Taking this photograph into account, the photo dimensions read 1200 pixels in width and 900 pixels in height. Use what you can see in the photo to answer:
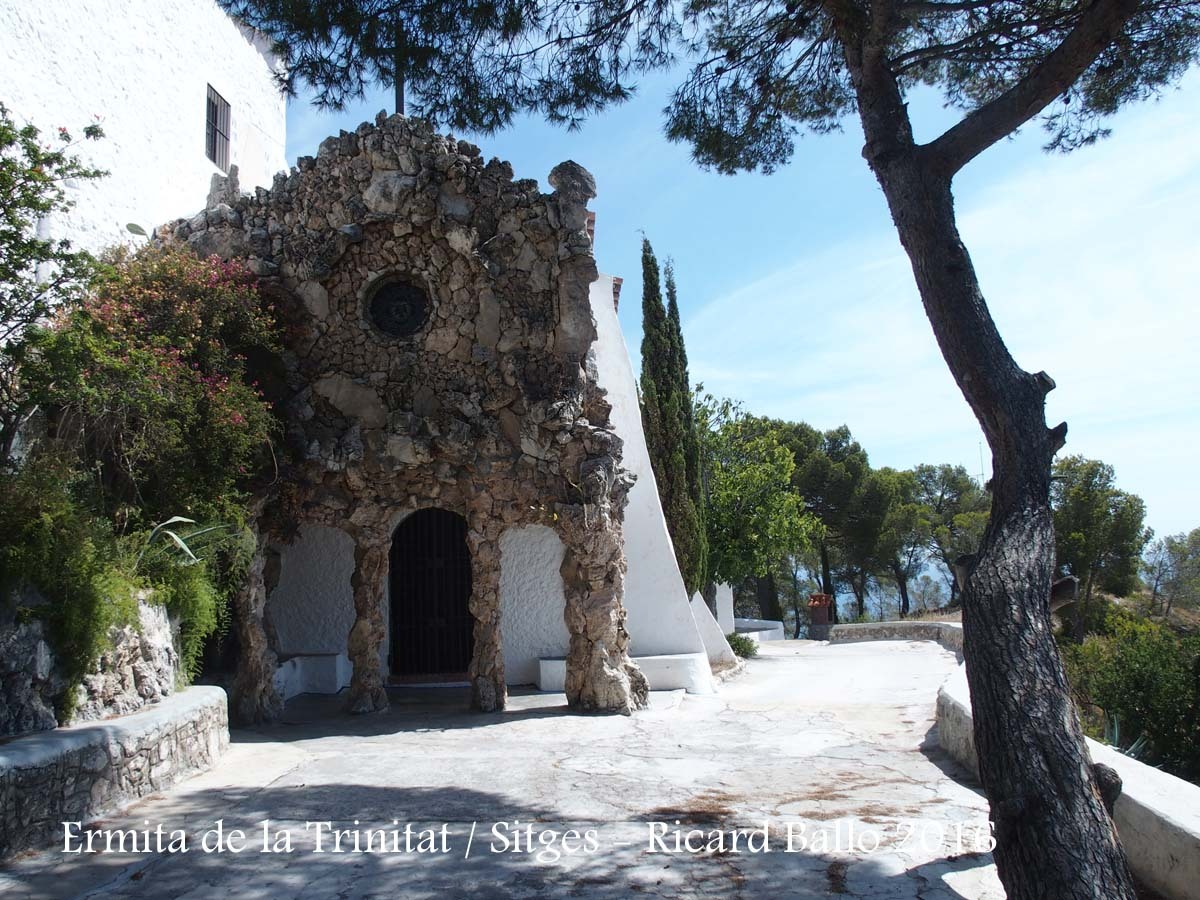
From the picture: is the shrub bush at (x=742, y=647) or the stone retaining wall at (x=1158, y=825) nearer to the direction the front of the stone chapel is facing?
the stone retaining wall

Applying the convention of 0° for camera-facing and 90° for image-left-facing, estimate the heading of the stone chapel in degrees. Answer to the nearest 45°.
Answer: approximately 0°

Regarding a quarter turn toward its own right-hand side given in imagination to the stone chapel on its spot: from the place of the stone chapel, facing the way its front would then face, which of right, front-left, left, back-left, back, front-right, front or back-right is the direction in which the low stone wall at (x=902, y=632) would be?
back-right

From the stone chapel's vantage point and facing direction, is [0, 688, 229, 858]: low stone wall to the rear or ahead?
ahead

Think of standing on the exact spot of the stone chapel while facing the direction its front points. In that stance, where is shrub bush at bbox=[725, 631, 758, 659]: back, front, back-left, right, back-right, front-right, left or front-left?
back-left

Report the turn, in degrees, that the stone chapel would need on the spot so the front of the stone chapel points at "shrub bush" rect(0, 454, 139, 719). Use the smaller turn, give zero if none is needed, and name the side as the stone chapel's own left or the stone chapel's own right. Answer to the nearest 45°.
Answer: approximately 45° to the stone chapel's own right

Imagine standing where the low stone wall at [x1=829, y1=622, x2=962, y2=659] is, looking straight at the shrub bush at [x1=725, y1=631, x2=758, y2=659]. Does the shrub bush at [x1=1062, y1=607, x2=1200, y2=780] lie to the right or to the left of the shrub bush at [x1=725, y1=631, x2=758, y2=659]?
left

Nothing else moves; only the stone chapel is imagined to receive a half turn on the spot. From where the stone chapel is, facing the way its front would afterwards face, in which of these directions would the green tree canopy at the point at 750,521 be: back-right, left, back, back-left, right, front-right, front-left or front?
front-right

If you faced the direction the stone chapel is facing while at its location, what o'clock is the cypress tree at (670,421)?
The cypress tree is roughly at 7 o'clock from the stone chapel.

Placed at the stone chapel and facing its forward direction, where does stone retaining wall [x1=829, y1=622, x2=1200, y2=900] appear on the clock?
The stone retaining wall is roughly at 11 o'clock from the stone chapel.

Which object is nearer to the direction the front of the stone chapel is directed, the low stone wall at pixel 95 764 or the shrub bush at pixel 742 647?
the low stone wall

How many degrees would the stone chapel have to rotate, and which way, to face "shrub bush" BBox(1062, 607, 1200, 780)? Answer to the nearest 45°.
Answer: approximately 45° to its left

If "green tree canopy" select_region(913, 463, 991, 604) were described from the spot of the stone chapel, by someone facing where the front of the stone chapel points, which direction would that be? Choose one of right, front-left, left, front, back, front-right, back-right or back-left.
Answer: back-left

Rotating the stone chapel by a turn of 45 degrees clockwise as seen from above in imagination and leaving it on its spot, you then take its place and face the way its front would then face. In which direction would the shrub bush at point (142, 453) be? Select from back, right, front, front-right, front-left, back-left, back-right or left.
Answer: front

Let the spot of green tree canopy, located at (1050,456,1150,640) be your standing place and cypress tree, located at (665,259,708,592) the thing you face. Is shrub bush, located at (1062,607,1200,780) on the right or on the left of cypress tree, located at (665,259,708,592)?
left

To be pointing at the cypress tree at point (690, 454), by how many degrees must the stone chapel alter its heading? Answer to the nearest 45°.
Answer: approximately 135° to its left
